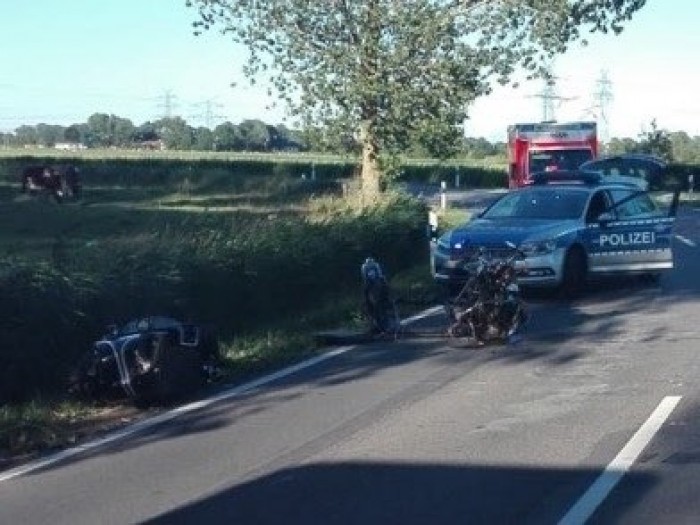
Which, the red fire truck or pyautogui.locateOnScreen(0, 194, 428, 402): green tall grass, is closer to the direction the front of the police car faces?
the green tall grass

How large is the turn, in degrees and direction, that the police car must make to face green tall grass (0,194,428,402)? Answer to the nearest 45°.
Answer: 0° — it already faces it

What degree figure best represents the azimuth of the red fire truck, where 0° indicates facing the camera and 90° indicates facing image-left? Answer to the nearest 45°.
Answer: approximately 0°

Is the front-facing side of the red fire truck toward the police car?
yes

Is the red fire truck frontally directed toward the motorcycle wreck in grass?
yes

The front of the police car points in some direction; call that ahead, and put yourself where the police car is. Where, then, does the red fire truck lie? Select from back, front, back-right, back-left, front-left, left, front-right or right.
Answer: back-right

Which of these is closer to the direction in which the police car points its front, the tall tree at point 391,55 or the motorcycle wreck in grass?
the motorcycle wreck in grass

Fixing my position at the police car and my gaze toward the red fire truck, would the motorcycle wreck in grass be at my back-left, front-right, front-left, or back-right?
back-left
